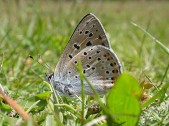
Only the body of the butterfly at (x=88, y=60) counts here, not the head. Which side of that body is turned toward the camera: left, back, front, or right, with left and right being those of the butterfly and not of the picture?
left

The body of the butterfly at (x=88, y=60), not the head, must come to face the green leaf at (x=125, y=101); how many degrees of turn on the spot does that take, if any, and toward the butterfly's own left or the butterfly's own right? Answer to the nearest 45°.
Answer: approximately 90° to the butterfly's own left
